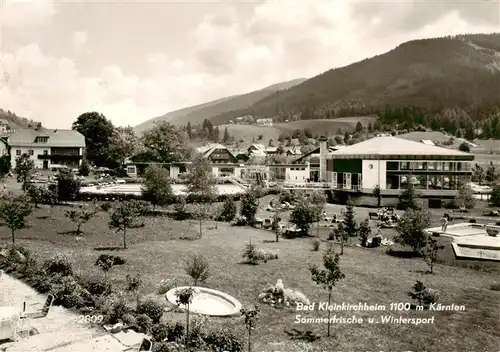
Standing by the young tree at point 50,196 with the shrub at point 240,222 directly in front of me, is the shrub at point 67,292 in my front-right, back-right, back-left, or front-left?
front-right

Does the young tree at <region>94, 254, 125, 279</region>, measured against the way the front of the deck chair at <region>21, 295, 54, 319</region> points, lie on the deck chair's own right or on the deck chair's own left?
on the deck chair's own right

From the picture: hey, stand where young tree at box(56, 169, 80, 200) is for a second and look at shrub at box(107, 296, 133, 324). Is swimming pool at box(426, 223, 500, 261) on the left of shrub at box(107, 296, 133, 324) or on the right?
left

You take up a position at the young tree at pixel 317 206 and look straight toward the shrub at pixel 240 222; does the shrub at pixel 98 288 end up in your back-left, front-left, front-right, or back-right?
front-left

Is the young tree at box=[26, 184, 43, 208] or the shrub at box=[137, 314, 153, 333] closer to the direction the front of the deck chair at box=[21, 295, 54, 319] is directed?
the young tree
